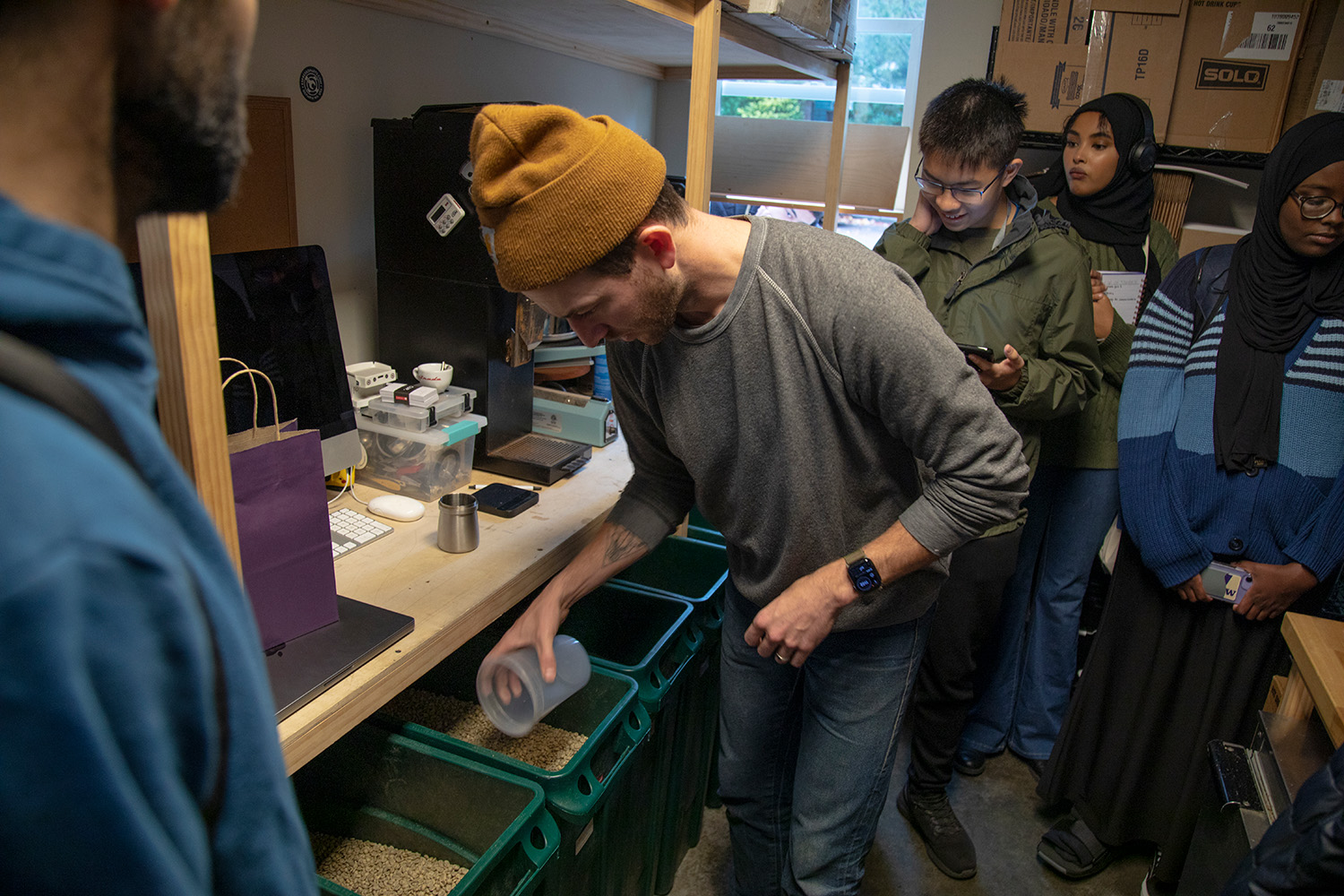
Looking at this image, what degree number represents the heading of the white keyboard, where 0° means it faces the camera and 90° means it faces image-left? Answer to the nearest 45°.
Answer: approximately 315°

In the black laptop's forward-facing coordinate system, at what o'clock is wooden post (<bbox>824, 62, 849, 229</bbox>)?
The wooden post is roughly at 9 o'clock from the black laptop.

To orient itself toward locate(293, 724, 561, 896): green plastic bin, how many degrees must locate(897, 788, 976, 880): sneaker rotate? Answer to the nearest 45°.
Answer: approximately 90° to its right
